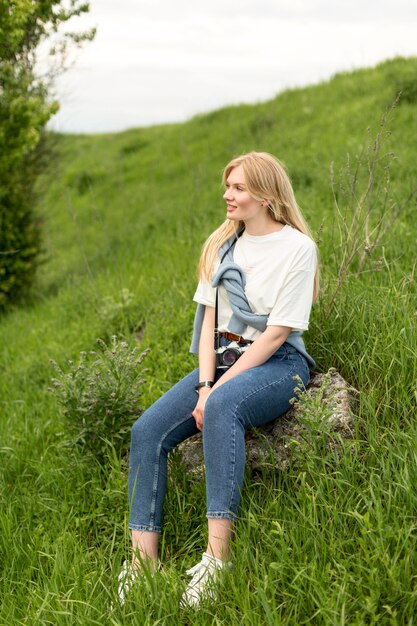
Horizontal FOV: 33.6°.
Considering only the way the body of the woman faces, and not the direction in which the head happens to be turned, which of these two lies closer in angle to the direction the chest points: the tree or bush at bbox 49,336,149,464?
the bush

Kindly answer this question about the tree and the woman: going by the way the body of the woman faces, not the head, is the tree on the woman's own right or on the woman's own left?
on the woman's own right

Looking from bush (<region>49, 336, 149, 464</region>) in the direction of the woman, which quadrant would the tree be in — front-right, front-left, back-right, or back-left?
back-left

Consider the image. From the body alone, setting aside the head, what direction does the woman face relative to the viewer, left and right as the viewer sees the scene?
facing the viewer and to the left of the viewer

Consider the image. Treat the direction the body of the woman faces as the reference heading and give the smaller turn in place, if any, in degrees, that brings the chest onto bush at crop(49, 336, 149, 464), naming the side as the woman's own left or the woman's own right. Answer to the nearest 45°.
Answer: approximately 90° to the woman's own right
